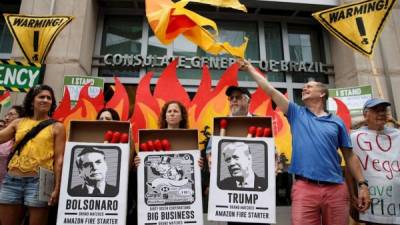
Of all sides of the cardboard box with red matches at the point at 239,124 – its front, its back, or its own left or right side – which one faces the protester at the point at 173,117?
right

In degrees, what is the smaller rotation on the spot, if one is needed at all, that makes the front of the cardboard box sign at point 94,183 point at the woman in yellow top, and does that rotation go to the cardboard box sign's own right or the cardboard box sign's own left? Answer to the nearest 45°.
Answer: approximately 90° to the cardboard box sign's own right

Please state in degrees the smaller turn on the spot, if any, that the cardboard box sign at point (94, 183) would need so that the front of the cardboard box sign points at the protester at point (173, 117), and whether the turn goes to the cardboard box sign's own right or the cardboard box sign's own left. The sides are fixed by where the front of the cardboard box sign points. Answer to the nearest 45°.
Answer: approximately 90° to the cardboard box sign's own left

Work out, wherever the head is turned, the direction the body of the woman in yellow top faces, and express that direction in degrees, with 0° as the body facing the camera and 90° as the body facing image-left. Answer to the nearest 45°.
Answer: approximately 0°

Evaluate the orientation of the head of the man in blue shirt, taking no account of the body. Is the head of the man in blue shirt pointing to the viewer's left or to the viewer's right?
to the viewer's left

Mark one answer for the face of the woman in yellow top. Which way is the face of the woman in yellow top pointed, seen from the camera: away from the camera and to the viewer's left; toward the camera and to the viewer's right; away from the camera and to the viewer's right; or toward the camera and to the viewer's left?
toward the camera and to the viewer's right

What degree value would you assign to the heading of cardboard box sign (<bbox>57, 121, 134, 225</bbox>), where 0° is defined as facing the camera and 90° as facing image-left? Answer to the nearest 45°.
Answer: approximately 0°

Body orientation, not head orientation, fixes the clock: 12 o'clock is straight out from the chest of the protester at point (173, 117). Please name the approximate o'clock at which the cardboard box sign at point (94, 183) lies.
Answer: The cardboard box sign is roughly at 2 o'clock from the protester.
